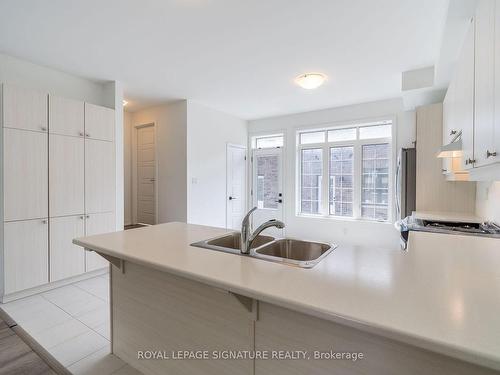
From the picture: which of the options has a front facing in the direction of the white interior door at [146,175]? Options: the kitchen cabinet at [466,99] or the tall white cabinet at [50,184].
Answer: the kitchen cabinet

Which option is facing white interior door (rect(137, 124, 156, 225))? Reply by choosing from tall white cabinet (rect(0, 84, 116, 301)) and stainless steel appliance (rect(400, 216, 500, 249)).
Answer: the stainless steel appliance

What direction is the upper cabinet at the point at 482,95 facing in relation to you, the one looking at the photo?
facing to the left of the viewer

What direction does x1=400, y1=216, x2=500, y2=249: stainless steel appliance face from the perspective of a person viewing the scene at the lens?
facing to the left of the viewer

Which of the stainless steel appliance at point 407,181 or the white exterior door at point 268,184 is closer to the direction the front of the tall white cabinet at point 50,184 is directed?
the stainless steel appliance

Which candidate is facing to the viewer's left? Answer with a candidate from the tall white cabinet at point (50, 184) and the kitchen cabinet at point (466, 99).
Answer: the kitchen cabinet

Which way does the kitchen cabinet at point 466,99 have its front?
to the viewer's left

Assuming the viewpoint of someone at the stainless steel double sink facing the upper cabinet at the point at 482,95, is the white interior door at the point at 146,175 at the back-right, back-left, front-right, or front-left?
back-left
